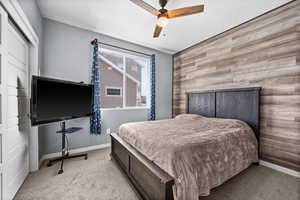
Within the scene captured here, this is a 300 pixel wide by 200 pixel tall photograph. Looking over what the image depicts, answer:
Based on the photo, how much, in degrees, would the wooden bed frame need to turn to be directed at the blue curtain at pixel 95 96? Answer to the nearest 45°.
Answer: approximately 45° to its right

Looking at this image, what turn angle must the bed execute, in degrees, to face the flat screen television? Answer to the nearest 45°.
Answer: approximately 45° to its right

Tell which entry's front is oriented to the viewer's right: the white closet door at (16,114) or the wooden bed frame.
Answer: the white closet door

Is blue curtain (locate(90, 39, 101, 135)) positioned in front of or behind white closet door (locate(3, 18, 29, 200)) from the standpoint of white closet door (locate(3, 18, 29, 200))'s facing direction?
in front

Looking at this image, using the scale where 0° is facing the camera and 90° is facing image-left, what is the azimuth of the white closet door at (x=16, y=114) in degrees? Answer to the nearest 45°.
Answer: approximately 270°

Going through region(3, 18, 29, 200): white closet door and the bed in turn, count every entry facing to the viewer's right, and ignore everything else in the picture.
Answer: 1

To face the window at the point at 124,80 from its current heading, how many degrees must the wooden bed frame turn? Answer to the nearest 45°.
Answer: approximately 90° to its right

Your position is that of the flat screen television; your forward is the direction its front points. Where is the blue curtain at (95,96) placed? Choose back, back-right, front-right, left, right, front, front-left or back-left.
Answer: left

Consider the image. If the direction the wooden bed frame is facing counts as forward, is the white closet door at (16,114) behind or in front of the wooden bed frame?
in front

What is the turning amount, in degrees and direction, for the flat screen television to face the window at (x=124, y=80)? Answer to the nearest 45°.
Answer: approximately 90° to its left

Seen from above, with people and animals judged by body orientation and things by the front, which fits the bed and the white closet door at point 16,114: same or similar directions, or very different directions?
very different directions

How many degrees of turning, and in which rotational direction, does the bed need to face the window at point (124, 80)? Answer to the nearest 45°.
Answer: approximately 90° to its right

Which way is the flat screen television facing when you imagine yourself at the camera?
facing the viewer and to the right of the viewer

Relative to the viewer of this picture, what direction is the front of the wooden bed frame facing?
facing the viewer and to the left of the viewer
